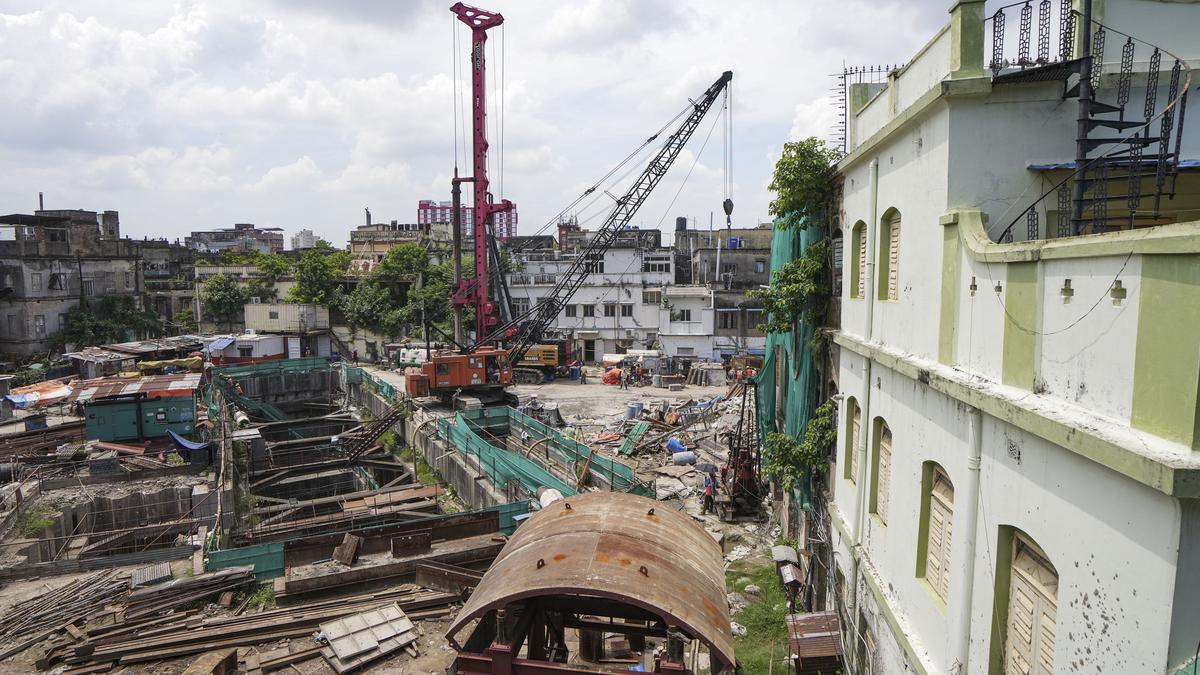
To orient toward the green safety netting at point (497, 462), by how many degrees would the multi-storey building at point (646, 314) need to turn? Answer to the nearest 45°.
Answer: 0° — it already faces it

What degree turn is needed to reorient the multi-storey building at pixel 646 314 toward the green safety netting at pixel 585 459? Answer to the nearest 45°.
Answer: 0° — it already faces it

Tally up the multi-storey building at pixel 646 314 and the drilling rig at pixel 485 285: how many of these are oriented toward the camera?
1

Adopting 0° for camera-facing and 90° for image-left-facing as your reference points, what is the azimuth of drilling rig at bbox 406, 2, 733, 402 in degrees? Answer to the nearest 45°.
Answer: approximately 270°

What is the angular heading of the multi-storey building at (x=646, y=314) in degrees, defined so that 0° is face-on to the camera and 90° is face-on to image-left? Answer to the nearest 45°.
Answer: approximately 0°

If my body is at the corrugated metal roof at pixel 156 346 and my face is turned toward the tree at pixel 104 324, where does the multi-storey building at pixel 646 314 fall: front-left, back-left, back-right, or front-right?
back-right
